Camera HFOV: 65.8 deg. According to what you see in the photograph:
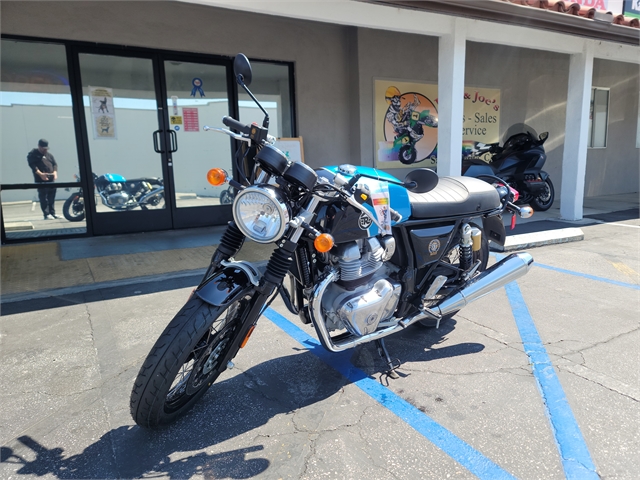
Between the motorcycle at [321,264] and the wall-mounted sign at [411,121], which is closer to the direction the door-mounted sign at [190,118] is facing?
the motorcycle

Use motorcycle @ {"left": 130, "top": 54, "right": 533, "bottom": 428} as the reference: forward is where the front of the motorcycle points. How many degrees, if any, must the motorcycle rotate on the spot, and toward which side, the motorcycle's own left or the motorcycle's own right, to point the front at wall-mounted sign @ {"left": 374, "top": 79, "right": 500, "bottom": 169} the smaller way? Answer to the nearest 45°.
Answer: approximately 135° to the motorcycle's own right

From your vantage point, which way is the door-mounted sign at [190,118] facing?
toward the camera

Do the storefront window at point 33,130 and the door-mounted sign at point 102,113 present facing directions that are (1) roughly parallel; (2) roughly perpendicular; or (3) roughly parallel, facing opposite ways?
roughly parallel

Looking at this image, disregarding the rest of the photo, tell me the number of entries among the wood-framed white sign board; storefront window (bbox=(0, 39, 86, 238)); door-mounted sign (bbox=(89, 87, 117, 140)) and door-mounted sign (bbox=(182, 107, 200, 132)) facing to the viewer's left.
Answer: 0

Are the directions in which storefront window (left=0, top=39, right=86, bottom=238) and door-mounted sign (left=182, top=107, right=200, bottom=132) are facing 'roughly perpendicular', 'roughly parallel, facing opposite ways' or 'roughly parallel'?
roughly parallel

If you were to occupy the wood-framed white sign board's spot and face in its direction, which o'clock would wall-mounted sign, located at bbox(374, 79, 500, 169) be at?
The wall-mounted sign is roughly at 8 o'clock from the wood-framed white sign board.

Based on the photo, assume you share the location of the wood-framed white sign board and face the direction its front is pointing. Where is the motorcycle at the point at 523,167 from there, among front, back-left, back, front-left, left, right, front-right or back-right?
left

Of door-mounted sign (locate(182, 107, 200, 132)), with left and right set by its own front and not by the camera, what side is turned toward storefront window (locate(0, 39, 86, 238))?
right

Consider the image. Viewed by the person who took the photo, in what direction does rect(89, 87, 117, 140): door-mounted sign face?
facing the viewer

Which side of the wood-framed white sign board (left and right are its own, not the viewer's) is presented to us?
front

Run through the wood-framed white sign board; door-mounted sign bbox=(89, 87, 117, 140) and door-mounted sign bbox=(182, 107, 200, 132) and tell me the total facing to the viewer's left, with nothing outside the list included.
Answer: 0

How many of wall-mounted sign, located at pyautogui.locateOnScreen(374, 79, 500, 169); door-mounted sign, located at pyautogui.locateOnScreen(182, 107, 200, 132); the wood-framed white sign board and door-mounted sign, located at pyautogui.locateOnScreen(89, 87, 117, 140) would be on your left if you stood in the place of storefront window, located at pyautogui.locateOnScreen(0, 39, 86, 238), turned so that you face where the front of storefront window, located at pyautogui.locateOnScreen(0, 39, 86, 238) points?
4

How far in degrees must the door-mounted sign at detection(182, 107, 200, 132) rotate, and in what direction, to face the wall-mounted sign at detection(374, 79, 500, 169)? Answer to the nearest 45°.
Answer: approximately 90° to its left
